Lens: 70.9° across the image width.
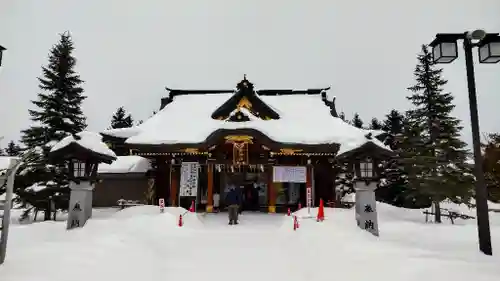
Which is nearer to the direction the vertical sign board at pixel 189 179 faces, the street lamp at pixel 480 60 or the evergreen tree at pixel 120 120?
the street lamp

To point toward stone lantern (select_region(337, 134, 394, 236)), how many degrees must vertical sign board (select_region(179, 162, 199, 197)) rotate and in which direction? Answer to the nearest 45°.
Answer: approximately 45° to its left

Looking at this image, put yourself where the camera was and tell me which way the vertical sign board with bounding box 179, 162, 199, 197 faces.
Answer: facing the viewer

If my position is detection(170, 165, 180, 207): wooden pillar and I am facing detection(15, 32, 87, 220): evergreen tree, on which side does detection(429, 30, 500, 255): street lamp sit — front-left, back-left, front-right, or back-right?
back-left

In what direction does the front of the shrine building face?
toward the camera

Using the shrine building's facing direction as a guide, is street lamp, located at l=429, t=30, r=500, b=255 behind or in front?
in front

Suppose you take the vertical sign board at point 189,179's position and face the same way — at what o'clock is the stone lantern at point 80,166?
The stone lantern is roughly at 1 o'clock from the vertical sign board.

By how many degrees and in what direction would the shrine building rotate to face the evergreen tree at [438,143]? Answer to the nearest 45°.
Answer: approximately 90° to its left

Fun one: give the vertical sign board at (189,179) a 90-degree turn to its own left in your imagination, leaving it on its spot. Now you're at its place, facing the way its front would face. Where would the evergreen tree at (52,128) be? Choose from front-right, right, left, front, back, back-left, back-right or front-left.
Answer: back

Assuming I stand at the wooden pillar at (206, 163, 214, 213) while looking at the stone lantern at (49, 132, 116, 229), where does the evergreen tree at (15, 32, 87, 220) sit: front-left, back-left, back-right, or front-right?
front-right

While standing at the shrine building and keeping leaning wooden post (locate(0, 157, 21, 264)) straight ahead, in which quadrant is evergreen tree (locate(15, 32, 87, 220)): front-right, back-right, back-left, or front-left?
front-right

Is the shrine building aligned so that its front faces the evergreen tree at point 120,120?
no

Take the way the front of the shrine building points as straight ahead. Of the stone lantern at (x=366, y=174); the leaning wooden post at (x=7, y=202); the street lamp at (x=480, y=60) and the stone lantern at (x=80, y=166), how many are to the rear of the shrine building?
0

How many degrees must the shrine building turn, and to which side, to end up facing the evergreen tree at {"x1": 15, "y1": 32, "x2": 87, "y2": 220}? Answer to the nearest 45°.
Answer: approximately 90° to its right
